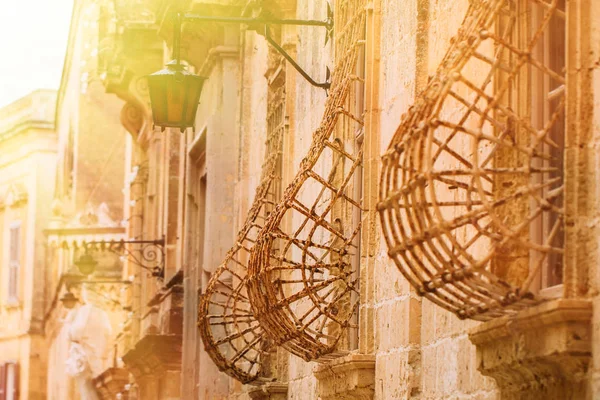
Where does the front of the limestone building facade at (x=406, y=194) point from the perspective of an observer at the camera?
facing the viewer and to the left of the viewer

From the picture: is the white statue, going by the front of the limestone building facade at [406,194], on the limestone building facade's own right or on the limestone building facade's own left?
on the limestone building facade's own right
